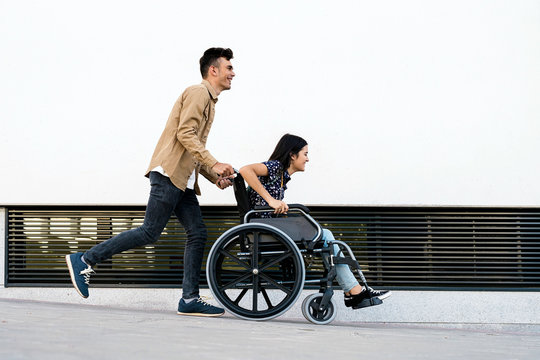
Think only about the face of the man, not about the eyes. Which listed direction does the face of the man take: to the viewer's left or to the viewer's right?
to the viewer's right

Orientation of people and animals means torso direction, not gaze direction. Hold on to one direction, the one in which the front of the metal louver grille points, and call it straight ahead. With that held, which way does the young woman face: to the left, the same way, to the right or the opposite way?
to the left

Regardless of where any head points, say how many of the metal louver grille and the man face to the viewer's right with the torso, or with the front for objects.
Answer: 1

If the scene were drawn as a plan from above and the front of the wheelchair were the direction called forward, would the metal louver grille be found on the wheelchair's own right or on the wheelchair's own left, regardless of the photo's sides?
on the wheelchair's own left

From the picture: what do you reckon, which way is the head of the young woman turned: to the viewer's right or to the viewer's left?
to the viewer's right

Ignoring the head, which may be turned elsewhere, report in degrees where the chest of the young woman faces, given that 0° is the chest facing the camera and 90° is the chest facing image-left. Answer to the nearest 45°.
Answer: approximately 270°

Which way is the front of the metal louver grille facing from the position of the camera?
facing the viewer

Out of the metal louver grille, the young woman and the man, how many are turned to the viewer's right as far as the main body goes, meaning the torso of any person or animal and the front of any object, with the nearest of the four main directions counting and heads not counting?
2

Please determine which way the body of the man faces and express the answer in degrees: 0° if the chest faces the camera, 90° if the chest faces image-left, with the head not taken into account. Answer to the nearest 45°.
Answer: approximately 270°

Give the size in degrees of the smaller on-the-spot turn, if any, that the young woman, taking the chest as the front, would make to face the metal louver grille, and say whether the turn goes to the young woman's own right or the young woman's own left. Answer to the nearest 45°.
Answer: approximately 45° to the young woman's own left

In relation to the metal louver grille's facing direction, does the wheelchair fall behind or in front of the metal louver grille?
in front

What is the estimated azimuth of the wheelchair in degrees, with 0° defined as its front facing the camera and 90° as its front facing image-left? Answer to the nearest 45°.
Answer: approximately 270°
